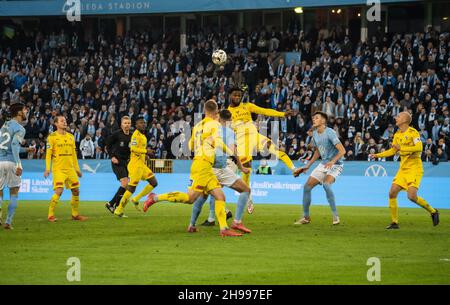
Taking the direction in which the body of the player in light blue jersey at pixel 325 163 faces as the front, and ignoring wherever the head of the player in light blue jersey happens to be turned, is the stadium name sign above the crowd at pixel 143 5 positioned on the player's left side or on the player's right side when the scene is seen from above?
on the player's right side

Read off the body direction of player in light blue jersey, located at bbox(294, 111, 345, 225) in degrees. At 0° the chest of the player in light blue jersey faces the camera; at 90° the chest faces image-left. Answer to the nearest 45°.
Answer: approximately 45°

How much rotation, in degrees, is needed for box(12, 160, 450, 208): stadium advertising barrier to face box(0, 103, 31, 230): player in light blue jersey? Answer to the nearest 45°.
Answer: approximately 45° to its right

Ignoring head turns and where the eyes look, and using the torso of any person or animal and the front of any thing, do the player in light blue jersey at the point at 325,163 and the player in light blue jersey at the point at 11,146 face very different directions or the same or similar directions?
very different directions

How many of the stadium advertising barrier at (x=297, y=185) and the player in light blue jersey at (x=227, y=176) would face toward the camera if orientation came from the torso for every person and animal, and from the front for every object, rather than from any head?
1

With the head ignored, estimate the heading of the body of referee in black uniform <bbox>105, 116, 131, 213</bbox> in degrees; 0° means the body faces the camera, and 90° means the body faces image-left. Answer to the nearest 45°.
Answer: approximately 315°

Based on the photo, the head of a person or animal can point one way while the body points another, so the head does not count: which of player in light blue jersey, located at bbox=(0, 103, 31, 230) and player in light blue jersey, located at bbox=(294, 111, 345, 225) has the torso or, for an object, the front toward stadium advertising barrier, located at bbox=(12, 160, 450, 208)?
player in light blue jersey, located at bbox=(0, 103, 31, 230)

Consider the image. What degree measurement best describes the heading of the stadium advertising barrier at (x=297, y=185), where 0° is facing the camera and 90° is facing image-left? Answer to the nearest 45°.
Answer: approximately 0°

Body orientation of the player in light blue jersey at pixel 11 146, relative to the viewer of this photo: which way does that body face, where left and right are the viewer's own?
facing away from the viewer and to the right of the viewer

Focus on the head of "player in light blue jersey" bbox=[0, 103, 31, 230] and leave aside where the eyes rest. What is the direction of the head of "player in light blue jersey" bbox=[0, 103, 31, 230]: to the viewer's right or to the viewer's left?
to the viewer's right

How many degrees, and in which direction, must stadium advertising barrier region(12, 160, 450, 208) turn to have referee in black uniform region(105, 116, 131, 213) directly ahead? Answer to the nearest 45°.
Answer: approximately 45° to its right
